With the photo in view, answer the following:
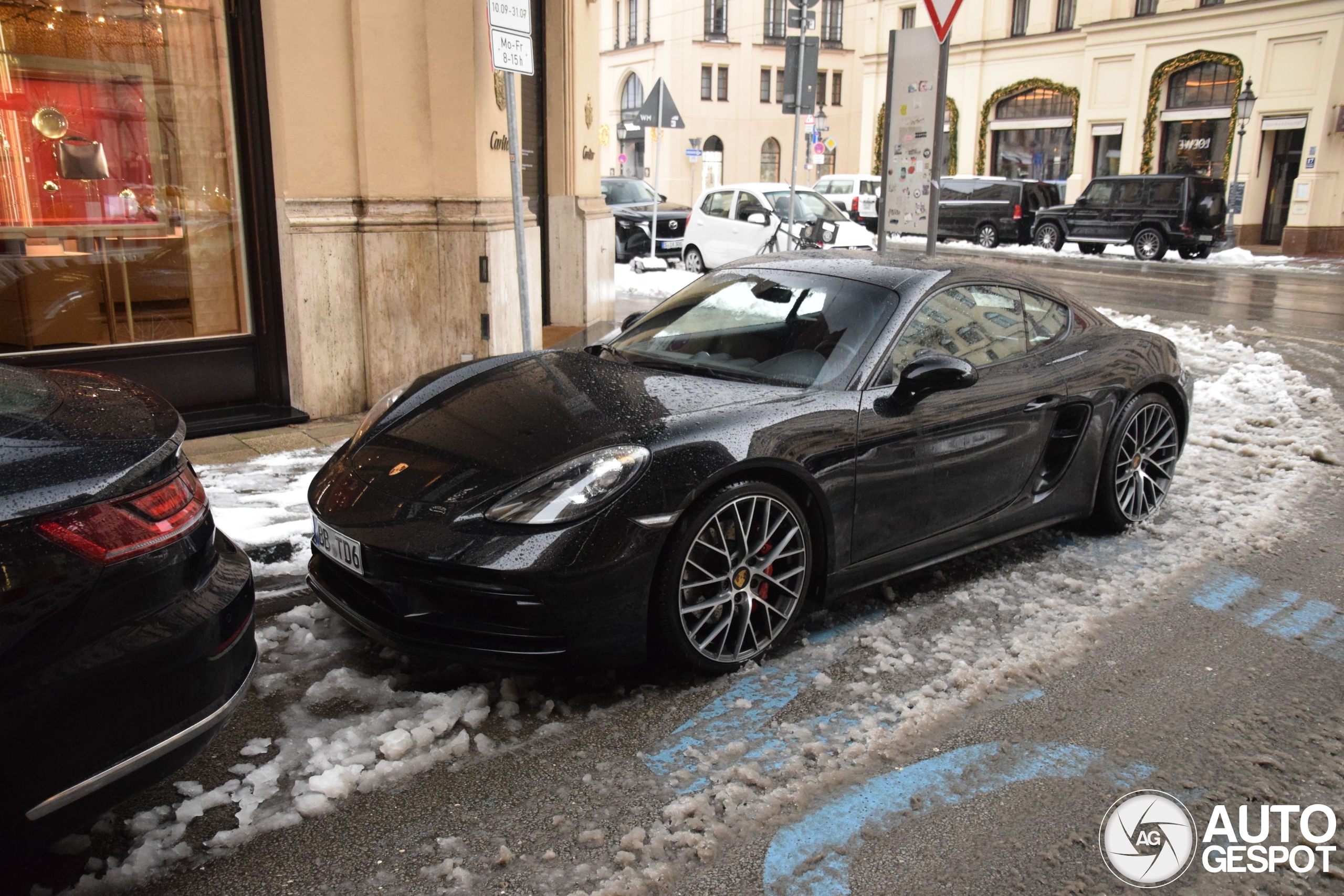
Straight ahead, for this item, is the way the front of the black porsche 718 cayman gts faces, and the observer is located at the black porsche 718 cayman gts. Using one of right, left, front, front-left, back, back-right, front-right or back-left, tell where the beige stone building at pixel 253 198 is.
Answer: right

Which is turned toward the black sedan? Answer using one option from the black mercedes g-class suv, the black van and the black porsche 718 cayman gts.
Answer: the black porsche 718 cayman gts

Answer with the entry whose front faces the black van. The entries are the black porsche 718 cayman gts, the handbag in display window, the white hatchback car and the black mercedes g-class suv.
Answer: the black mercedes g-class suv

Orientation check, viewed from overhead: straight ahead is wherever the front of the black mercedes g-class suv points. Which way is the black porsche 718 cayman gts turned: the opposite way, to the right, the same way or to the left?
to the left

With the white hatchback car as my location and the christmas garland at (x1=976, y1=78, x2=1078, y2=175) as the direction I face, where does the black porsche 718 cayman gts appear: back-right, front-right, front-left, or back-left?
back-right

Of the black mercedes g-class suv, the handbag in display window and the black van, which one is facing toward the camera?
the handbag in display window

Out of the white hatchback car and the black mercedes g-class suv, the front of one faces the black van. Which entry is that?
the black mercedes g-class suv

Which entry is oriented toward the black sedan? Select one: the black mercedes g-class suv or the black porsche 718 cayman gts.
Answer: the black porsche 718 cayman gts

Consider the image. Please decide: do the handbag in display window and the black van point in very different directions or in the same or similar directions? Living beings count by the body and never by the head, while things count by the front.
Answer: very different directions

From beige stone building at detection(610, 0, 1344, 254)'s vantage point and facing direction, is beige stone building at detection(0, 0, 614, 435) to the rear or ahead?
ahead

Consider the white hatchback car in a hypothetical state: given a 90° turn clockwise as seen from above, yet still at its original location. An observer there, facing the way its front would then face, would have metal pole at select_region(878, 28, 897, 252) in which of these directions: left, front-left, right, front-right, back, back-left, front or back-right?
front-left

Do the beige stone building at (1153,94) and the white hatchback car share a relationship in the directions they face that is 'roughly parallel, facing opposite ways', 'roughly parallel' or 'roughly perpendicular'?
roughly perpendicular

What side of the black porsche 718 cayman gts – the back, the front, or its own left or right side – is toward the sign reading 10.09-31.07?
right
